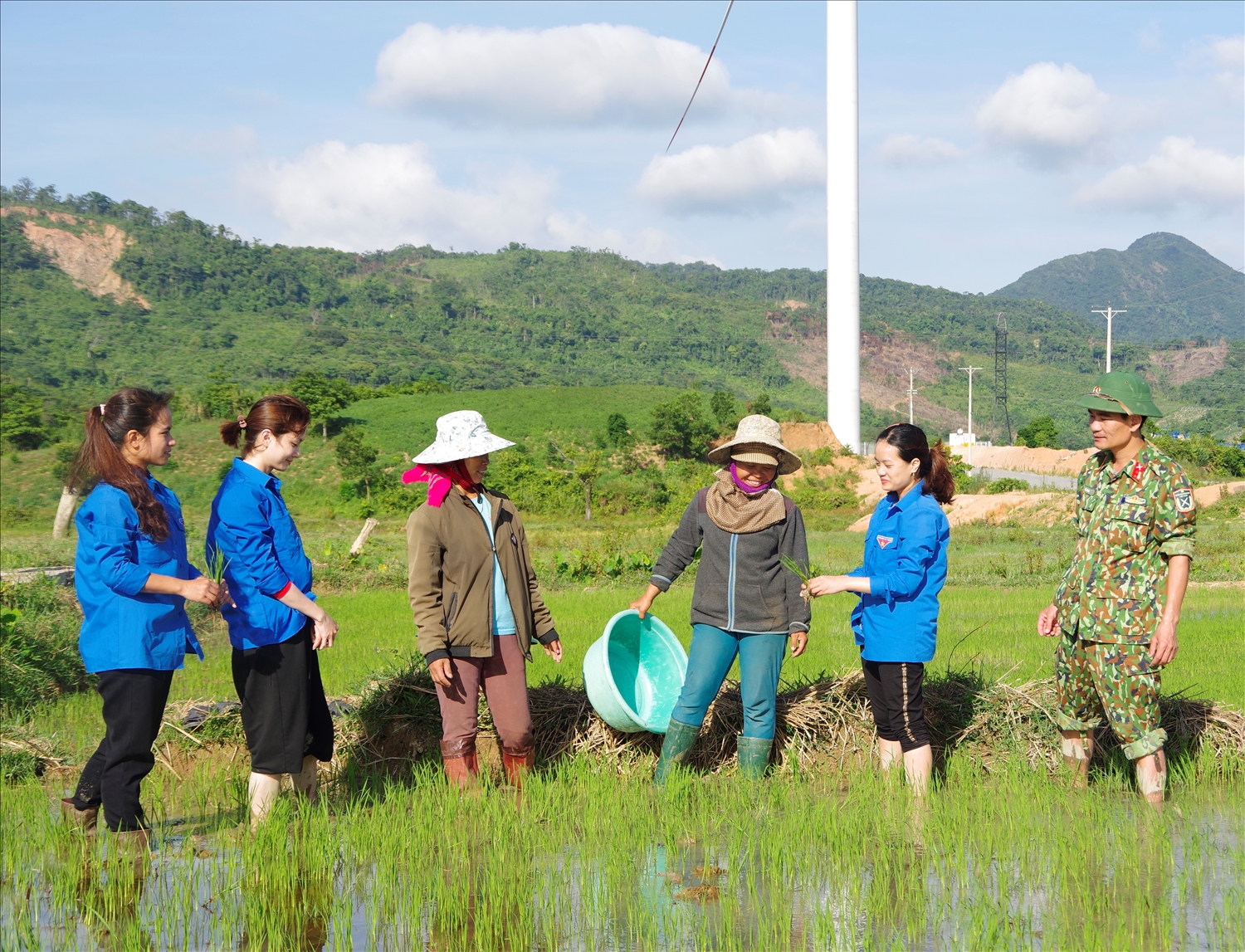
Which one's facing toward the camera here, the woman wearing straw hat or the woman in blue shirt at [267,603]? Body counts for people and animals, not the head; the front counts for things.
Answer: the woman wearing straw hat

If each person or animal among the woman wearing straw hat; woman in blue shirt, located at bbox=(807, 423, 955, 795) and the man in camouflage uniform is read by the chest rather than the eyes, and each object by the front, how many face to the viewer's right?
0

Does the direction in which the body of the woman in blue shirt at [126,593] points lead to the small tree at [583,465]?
no

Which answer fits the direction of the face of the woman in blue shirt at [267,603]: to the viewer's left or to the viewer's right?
to the viewer's right

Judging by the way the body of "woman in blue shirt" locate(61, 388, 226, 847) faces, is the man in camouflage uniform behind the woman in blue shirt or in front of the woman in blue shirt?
in front

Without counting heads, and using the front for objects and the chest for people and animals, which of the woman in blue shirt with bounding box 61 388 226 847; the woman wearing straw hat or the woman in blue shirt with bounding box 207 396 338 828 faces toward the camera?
the woman wearing straw hat

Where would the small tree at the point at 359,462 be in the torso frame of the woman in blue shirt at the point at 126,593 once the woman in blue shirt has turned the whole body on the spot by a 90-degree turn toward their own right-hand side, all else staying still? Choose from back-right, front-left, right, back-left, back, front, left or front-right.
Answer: back

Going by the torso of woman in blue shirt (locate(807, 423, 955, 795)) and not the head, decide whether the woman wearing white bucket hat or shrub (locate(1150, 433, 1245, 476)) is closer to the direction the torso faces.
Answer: the woman wearing white bucket hat

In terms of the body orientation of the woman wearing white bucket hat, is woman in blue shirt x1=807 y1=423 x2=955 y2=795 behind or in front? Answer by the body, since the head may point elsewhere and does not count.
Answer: in front

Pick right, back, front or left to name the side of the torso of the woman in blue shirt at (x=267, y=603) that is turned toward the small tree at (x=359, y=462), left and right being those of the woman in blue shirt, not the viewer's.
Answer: left

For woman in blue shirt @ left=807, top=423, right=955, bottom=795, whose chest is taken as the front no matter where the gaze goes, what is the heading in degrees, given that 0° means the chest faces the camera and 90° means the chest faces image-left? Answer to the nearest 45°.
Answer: approximately 45°

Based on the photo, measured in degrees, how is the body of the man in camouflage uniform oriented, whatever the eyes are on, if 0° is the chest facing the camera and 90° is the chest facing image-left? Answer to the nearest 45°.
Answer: approximately 45°

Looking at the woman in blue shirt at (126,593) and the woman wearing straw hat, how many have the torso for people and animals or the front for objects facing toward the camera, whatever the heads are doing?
1
